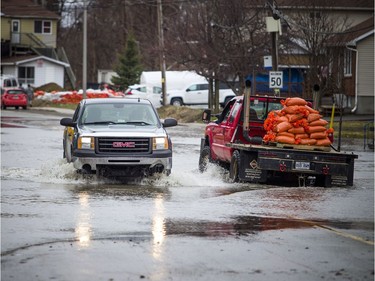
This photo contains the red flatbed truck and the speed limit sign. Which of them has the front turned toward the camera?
the speed limit sign

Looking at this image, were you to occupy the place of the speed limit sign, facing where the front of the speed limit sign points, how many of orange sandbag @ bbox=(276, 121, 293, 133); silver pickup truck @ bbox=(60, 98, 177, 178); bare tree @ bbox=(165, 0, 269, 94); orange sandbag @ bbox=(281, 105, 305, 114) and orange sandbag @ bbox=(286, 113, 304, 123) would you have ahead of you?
4

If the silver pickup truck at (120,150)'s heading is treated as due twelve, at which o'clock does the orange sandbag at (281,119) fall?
The orange sandbag is roughly at 9 o'clock from the silver pickup truck.

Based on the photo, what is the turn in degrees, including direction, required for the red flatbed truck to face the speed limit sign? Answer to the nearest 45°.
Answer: approximately 45° to its right

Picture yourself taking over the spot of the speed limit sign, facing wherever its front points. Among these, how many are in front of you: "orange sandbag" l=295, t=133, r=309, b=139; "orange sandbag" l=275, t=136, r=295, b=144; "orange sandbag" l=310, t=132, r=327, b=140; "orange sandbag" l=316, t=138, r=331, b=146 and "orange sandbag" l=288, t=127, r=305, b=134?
5

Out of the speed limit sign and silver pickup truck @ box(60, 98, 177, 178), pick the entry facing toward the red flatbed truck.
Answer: the speed limit sign

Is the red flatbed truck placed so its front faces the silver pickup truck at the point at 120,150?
no

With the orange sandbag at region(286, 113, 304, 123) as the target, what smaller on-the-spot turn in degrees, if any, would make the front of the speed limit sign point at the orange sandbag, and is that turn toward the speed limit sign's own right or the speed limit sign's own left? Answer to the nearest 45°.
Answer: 0° — it already faces it

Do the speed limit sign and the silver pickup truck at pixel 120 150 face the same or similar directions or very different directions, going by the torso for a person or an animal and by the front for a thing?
same or similar directions

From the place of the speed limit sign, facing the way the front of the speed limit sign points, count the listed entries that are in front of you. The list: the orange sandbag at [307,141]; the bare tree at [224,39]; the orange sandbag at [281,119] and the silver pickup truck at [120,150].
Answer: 3

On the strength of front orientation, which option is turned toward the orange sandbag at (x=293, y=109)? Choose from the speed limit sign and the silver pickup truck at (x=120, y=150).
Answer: the speed limit sign

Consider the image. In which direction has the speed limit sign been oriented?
toward the camera

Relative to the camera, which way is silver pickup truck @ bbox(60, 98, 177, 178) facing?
toward the camera

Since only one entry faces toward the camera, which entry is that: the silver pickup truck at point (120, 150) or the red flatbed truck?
the silver pickup truck

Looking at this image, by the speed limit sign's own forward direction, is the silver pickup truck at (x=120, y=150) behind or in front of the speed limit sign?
in front

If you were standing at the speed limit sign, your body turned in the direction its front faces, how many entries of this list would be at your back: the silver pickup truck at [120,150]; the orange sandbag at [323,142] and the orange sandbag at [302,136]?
0

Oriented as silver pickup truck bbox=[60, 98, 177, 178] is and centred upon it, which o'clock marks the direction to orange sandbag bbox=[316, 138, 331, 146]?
The orange sandbag is roughly at 9 o'clock from the silver pickup truck.

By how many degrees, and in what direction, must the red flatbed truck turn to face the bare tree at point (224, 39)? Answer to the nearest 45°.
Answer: approximately 45° to its right

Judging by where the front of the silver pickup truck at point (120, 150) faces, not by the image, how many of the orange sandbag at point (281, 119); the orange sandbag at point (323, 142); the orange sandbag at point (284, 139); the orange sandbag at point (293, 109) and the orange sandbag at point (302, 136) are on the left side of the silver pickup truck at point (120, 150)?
5

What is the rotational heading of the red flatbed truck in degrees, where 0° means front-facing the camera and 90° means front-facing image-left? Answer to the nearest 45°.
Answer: approximately 135°

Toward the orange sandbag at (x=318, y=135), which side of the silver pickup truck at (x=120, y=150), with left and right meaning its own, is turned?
left

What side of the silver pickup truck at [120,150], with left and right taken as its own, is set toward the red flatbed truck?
left

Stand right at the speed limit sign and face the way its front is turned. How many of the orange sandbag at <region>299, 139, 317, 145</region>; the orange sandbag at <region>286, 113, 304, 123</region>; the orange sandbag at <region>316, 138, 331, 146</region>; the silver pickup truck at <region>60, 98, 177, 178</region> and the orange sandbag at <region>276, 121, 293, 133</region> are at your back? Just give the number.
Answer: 0
